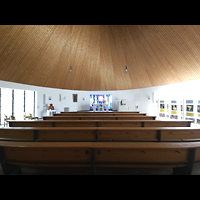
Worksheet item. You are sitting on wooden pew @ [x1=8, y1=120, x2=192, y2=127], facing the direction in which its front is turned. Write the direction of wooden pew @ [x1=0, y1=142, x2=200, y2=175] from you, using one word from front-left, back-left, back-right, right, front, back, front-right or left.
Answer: back

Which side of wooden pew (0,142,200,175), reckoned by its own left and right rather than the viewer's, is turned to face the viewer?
back

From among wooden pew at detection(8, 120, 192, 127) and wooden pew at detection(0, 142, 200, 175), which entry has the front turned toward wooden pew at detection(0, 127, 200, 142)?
wooden pew at detection(0, 142, 200, 175)

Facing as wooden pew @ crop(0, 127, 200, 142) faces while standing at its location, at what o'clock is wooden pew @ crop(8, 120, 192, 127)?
wooden pew @ crop(8, 120, 192, 127) is roughly at 12 o'clock from wooden pew @ crop(0, 127, 200, 142).

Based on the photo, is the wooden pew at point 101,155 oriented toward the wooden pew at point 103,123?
yes

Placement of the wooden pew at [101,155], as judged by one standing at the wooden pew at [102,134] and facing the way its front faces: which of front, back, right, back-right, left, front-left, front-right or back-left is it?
back

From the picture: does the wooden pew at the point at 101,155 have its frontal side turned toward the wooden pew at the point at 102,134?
yes

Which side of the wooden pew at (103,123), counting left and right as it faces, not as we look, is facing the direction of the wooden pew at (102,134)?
back

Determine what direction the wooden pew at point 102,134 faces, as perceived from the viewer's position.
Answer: facing away from the viewer

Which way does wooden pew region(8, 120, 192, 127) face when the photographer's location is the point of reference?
facing away from the viewer
